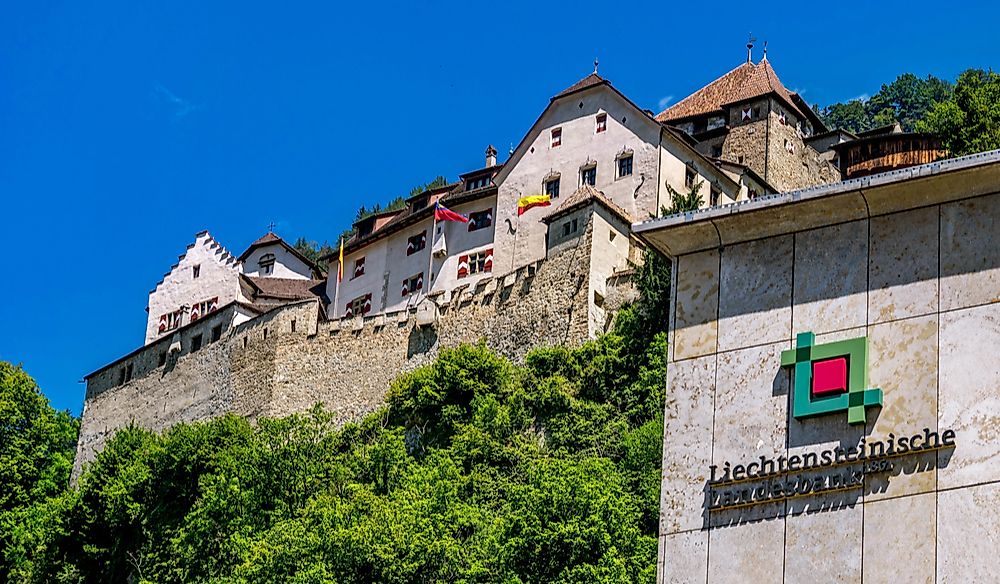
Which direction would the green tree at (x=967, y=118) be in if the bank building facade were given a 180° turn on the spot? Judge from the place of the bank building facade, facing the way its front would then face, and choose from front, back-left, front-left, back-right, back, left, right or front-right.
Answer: front-left

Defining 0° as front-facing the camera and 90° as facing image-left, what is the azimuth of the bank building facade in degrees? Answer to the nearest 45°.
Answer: approximately 45°
